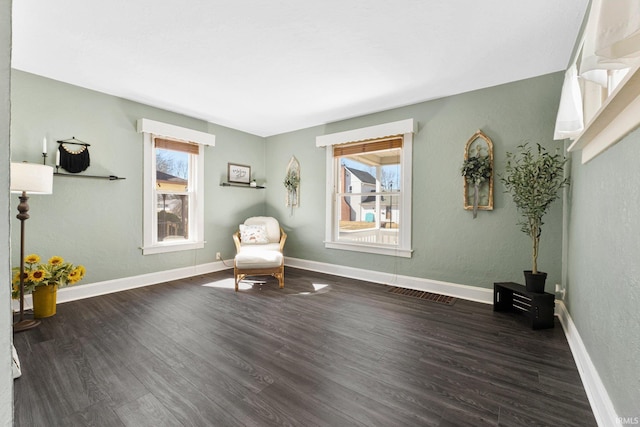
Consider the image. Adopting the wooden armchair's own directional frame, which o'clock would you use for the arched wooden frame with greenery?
The arched wooden frame with greenery is roughly at 10 o'clock from the wooden armchair.

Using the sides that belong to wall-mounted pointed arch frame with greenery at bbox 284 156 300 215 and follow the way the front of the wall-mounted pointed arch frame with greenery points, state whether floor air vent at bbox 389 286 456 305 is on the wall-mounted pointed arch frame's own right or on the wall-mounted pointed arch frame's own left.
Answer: on the wall-mounted pointed arch frame's own left

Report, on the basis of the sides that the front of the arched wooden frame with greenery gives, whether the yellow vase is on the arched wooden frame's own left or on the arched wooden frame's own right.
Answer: on the arched wooden frame's own right

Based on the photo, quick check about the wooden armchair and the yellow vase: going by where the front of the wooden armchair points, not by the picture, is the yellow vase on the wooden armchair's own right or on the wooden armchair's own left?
on the wooden armchair's own right

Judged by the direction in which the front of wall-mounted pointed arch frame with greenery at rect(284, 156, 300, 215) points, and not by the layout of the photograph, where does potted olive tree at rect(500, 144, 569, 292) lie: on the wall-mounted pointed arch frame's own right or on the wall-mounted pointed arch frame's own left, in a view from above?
on the wall-mounted pointed arch frame's own left

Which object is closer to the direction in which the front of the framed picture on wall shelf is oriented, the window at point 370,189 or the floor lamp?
the window

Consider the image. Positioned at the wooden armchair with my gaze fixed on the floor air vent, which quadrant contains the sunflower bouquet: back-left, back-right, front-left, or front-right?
back-right

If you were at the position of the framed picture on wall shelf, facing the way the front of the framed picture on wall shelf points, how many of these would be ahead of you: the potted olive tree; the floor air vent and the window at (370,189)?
3

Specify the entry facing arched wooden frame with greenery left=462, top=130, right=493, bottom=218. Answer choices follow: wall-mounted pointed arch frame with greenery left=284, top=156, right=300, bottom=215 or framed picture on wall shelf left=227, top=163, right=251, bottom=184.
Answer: the framed picture on wall shelf

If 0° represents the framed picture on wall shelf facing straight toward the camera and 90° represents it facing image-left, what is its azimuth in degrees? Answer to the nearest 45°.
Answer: approximately 315°

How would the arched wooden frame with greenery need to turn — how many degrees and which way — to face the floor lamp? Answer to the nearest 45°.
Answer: approximately 45° to its right
